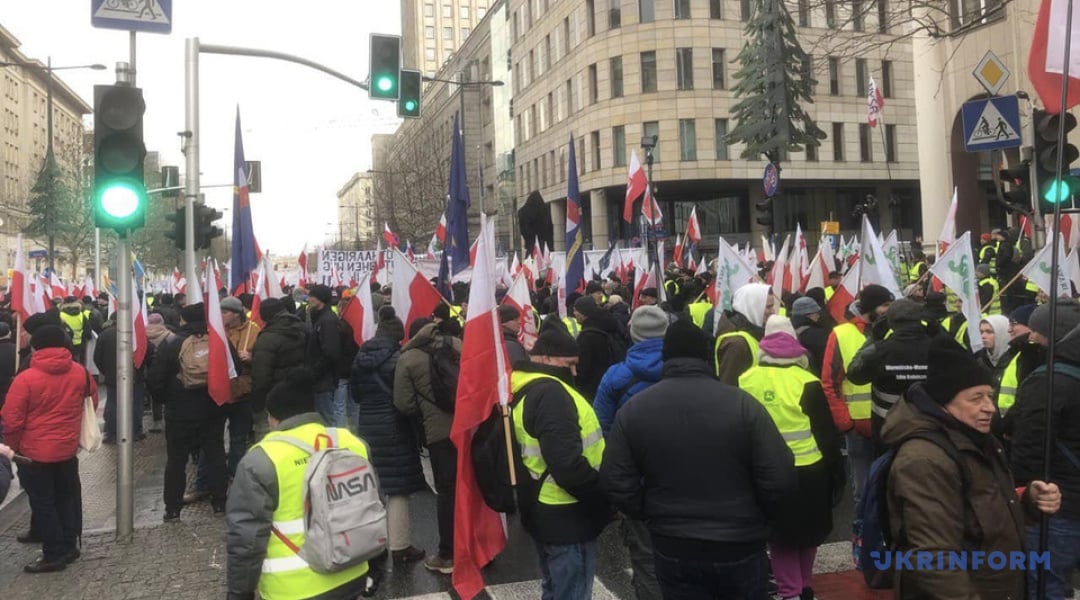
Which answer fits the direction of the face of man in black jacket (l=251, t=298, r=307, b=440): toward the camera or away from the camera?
away from the camera

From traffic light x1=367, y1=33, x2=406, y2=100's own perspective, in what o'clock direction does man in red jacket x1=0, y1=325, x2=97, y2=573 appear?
The man in red jacket is roughly at 1 o'clock from the traffic light.

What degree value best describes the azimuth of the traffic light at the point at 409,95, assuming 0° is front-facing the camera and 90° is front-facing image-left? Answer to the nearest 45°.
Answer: approximately 0°

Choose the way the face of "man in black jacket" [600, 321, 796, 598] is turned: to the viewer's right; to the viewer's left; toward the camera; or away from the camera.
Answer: away from the camera

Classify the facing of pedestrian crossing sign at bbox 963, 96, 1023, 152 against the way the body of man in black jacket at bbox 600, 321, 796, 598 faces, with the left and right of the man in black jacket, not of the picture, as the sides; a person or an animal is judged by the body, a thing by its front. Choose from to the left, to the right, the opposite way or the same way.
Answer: the opposite way
